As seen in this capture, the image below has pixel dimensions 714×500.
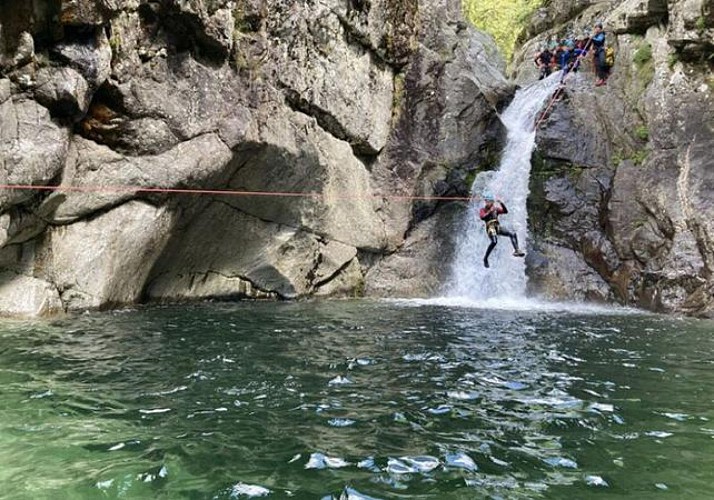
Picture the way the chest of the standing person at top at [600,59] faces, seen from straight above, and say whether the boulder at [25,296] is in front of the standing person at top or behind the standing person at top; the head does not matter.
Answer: in front

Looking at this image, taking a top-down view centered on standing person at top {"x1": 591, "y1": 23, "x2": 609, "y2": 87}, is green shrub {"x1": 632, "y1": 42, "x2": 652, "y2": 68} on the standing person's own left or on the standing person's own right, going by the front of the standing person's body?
on the standing person's own left

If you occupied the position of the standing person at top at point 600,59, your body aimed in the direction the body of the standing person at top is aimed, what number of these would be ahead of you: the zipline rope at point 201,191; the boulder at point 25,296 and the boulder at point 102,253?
3

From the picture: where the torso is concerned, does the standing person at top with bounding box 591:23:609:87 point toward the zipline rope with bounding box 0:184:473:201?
yes

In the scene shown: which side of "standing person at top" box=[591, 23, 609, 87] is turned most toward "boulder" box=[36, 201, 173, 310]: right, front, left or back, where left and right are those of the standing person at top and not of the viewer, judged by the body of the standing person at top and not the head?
front

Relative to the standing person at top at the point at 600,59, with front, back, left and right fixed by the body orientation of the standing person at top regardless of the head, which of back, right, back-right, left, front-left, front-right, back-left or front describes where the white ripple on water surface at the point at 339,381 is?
front-left

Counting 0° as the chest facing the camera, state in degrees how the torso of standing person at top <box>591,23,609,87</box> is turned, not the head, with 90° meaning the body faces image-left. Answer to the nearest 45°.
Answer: approximately 45°

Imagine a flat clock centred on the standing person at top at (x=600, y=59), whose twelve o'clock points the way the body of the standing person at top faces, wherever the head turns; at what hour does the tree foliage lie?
The tree foliage is roughly at 2 o'clock from the standing person at top.

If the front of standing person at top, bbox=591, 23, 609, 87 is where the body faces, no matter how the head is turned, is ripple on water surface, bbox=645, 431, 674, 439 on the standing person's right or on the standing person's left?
on the standing person's left
